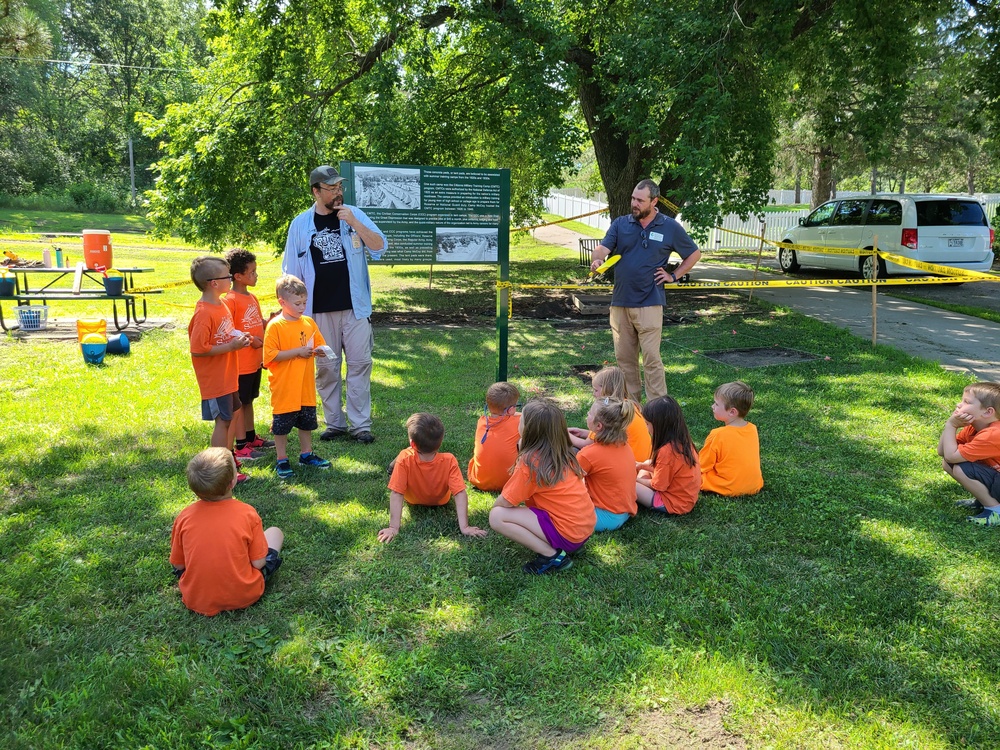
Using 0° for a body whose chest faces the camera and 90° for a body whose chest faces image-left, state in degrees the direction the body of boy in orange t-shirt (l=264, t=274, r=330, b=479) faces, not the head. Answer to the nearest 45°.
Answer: approximately 315°

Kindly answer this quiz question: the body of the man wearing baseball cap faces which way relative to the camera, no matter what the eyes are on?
toward the camera

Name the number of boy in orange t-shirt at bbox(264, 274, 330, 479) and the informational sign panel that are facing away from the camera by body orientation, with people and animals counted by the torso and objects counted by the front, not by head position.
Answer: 0

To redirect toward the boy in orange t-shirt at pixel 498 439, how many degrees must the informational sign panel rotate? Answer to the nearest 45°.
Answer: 0° — it already faces them

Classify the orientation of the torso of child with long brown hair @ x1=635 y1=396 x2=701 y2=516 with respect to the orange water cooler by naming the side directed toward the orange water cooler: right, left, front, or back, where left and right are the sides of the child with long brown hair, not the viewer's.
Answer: front

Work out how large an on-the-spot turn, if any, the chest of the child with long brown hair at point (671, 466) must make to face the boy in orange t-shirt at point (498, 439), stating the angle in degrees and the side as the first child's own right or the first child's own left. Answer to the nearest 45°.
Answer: approximately 45° to the first child's own left

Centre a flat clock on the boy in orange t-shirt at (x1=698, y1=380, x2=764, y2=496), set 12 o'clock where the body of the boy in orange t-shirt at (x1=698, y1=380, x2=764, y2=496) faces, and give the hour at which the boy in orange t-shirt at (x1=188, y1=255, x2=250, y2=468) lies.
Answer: the boy in orange t-shirt at (x1=188, y1=255, x2=250, y2=468) is roughly at 10 o'clock from the boy in orange t-shirt at (x1=698, y1=380, x2=764, y2=496).

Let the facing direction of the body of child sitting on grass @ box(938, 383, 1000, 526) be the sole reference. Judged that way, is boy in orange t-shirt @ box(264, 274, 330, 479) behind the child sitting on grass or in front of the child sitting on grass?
in front

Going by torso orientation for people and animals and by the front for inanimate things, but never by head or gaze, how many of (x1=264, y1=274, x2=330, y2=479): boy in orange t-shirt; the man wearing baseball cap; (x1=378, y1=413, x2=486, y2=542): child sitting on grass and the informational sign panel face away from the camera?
1

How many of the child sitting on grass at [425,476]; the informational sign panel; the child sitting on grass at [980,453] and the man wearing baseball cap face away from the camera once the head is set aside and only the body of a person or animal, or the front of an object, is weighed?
1

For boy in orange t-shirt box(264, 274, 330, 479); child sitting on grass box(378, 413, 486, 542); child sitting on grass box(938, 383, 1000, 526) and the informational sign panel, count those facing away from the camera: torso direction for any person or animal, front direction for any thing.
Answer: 1

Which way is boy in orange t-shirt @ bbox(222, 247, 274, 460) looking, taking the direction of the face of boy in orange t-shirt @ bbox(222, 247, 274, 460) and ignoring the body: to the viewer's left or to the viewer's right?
to the viewer's right

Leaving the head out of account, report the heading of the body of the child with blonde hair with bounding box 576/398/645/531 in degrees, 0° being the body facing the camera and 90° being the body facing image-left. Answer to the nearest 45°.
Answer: approximately 135°

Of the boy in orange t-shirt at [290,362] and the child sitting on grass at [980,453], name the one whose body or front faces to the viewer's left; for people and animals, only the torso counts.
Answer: the child sitting on grass

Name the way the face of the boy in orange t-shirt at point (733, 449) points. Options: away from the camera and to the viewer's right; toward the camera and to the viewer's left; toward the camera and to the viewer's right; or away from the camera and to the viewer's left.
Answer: away from the camera and to the viewer's left

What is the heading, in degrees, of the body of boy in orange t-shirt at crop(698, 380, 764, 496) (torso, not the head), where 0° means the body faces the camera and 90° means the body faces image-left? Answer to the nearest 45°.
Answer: approximately 135°

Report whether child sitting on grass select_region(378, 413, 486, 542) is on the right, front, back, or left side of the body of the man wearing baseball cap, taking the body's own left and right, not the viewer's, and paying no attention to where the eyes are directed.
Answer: front
